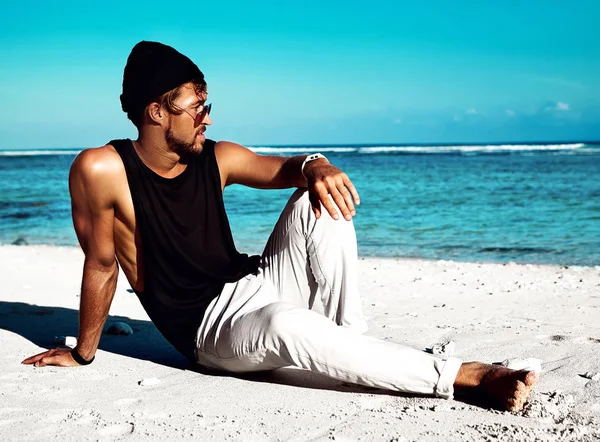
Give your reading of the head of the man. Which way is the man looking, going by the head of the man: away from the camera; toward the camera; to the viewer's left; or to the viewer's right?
to the viewer's right

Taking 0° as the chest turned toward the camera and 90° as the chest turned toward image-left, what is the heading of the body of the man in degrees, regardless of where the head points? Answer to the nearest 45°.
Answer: approximately 315°
